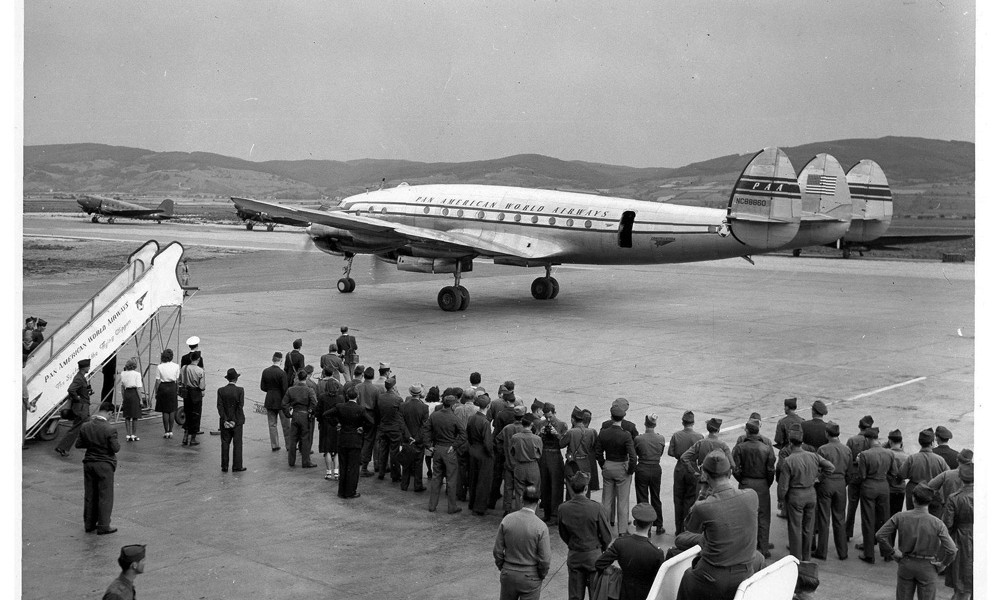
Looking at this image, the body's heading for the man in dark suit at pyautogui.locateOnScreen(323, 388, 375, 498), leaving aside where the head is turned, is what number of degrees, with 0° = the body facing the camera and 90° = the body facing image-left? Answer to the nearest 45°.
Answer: approximately 180°

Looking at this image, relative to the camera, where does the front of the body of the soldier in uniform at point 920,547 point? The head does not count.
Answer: away from the camera

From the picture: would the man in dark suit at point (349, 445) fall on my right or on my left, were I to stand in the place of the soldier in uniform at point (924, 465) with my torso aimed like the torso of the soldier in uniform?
on my left

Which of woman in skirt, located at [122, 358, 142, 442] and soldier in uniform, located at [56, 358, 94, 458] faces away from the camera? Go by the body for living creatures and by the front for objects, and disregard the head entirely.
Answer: the woman in skirt

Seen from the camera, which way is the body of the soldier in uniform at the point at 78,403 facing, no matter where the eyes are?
to the viewer's right

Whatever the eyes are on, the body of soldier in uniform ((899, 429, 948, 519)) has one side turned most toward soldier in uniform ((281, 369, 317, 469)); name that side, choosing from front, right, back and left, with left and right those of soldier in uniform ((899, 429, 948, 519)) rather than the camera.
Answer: left

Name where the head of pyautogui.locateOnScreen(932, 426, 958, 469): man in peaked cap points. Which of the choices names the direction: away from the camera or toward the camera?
away from the camera

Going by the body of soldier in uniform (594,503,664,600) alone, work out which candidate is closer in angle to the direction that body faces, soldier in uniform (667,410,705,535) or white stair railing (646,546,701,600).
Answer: the soldier in uniform

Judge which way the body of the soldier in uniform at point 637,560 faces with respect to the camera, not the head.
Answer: away from the camera

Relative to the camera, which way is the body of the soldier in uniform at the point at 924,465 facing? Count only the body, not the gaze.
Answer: away from the camera

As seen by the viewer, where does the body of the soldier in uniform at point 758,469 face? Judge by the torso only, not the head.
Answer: away from the camera

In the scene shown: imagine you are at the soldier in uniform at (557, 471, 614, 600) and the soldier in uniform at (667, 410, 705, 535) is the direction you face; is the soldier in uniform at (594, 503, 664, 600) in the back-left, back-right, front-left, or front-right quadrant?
back-right

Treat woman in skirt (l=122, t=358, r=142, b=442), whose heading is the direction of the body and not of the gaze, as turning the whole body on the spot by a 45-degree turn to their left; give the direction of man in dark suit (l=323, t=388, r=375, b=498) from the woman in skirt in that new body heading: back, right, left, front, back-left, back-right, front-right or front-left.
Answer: back

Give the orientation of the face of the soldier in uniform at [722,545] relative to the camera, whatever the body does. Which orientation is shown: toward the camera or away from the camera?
away from the camera
